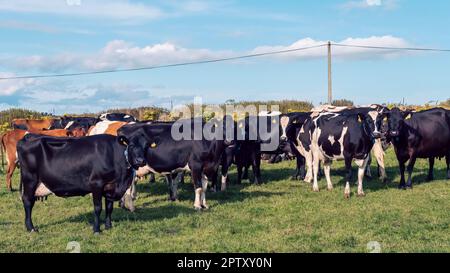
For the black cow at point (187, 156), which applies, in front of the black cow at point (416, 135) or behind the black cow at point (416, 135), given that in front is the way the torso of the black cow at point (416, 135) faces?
in front

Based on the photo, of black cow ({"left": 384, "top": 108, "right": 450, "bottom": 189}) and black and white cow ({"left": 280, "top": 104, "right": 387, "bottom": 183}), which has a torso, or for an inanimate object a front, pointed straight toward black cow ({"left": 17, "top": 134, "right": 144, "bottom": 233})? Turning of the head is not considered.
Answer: black cow ({"left": 384, "top": 108, "right": 450, "bottom": 189})

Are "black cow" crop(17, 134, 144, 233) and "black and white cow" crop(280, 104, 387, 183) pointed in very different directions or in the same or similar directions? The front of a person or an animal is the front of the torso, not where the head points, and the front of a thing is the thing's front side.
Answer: same or similar directions

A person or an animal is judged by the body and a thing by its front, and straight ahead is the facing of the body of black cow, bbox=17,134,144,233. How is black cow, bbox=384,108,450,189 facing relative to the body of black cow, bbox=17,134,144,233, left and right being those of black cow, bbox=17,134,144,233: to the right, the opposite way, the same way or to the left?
the opposite way

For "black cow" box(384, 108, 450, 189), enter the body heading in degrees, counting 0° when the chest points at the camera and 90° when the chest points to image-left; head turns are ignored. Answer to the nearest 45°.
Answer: approximately 45°

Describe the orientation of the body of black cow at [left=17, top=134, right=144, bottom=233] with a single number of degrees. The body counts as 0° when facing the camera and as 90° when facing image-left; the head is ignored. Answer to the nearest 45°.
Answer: approximately 270°

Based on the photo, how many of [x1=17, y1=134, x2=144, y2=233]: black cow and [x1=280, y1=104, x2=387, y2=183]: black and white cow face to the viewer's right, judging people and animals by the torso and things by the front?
2

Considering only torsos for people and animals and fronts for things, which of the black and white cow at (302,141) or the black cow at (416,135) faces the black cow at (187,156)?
the black cow at (416,135)

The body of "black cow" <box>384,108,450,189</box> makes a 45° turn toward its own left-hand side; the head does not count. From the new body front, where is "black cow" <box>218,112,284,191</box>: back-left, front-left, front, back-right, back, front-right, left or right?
right

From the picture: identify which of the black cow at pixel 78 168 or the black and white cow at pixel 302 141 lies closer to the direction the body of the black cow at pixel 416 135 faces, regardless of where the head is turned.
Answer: the black cow

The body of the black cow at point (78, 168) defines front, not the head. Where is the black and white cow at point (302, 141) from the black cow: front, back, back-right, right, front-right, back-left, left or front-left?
front-left

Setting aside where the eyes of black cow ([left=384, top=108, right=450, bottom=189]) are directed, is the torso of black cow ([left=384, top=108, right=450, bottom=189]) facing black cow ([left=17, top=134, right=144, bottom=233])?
yes

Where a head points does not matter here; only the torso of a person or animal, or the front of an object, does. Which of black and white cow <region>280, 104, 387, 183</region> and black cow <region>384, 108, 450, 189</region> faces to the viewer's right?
the black and white cow
